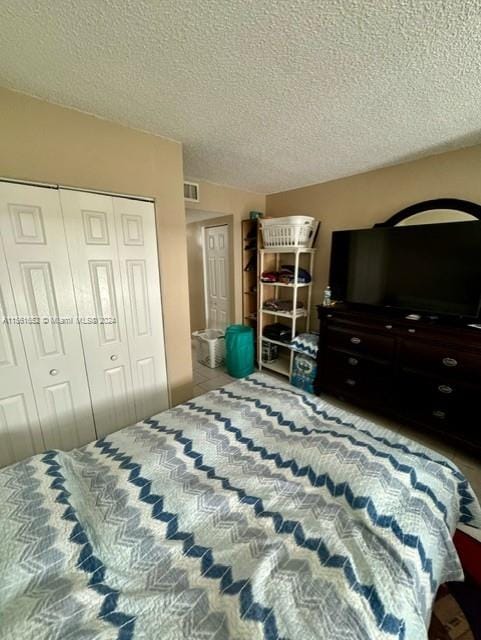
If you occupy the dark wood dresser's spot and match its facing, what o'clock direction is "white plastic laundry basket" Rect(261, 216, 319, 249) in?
The white plastic laundry basket is roughly at 2 o'clock from the dark wood dresser.

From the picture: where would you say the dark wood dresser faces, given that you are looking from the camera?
facing the viewer and to the left of the viewer

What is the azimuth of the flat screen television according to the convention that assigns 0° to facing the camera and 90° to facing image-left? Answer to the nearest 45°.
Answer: approximately 45°

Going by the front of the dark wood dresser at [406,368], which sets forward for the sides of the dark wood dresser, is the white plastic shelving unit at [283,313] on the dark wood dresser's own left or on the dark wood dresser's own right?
on the dark wood dresser's own right

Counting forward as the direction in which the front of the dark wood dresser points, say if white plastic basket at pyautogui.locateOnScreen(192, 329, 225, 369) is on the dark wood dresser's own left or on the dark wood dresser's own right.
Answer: on the dark wood dresser's own right

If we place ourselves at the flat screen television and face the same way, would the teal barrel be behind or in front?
in front

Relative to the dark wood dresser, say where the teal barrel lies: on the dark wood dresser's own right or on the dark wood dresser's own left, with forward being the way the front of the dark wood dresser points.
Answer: on the dark wood dresser's own right

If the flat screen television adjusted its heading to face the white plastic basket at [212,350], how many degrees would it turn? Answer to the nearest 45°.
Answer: approximately 45° to its right

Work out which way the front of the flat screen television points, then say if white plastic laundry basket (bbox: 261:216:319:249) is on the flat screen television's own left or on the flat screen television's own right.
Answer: on the flat screen television's own right
